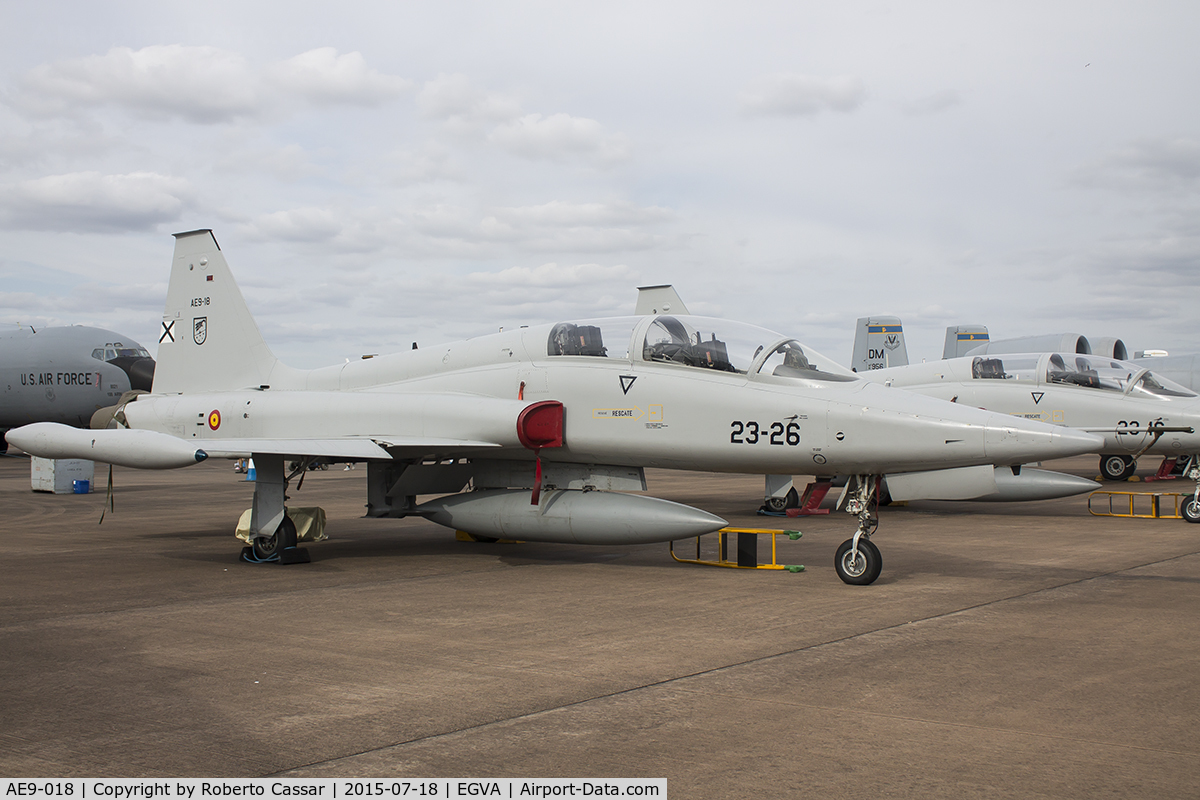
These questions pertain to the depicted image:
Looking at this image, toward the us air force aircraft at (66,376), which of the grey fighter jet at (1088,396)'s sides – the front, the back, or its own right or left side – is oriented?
back

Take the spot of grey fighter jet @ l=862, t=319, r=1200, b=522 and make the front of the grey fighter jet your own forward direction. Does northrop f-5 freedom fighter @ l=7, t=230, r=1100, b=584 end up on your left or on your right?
on your right

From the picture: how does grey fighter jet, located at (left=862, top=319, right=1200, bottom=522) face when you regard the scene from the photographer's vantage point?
facing to the right of the viewer
